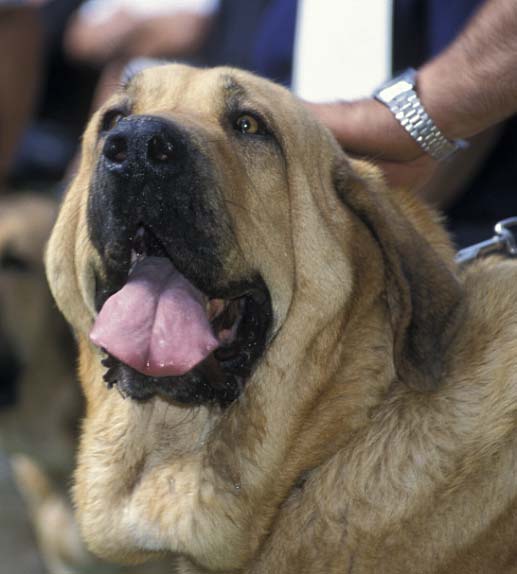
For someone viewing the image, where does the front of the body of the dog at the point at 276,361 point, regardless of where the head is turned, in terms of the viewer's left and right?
facing the viewer and to the left of the viewer
